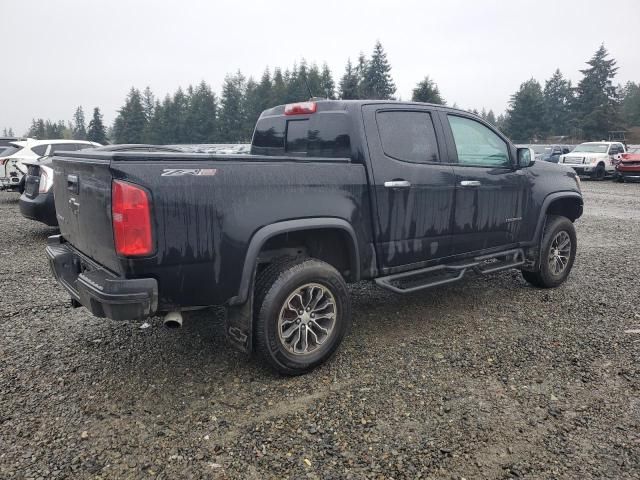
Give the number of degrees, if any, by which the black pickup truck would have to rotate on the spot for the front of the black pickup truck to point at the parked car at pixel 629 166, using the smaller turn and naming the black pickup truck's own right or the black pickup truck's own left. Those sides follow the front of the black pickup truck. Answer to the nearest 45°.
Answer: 0° — it already faces it

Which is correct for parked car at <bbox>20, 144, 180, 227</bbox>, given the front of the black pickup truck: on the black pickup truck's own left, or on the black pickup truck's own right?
on the black pickup truck's own left

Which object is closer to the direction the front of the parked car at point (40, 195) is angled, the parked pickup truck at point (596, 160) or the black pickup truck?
the parked pickup truck

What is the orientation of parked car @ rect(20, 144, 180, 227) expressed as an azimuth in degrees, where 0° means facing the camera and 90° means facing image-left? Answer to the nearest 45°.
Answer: approximately 225°

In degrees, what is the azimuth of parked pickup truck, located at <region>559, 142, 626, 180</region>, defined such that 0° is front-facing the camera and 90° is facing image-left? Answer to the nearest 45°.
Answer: approximately 45°

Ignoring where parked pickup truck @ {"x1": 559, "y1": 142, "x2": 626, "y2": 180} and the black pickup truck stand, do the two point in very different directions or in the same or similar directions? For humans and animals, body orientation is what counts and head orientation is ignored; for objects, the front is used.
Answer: very different directions

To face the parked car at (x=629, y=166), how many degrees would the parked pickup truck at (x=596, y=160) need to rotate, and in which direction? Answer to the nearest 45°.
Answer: approximately 90° to its left

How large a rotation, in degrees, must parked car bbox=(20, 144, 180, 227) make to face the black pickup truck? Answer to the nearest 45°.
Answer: approximately 135° to its right
